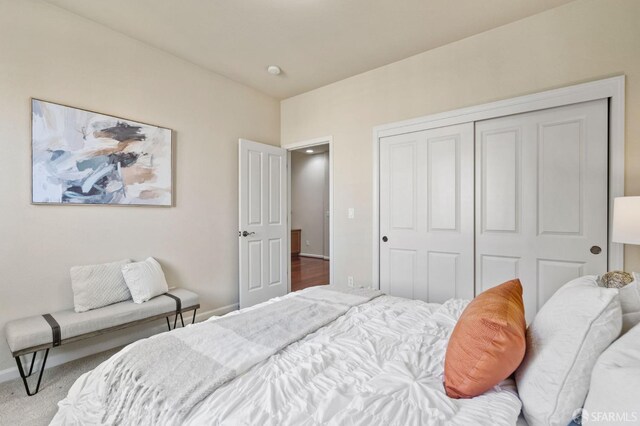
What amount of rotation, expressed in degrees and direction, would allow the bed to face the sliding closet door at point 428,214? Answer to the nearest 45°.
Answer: approximately 90° to its right

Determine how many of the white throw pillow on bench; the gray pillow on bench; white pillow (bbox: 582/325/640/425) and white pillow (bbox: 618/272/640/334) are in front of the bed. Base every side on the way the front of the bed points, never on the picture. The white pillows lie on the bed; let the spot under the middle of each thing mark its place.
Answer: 2

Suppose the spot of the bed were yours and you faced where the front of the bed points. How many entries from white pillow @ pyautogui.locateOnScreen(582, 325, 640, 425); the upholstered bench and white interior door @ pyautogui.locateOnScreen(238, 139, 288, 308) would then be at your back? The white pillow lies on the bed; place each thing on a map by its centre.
1

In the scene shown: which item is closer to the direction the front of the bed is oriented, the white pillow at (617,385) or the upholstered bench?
the upholstered bench

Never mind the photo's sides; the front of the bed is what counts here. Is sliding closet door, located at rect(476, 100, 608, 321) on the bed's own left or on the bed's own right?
on the bed's own right

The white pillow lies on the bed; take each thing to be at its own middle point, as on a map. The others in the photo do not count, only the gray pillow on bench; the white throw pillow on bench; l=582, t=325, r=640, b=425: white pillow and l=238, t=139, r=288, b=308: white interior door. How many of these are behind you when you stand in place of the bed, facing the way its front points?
1

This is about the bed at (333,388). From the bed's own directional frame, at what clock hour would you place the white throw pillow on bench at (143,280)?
The white throw pillow on bench is roughly at 12 o'clock from the bed.

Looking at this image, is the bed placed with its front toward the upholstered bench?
yes

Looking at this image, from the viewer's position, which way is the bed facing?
facing away from the viewer and to the left of the viewer

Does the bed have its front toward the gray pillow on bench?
yes

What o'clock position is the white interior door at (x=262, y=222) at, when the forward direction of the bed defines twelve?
The white interior door is roughly at 1 o'clock from the bed.
